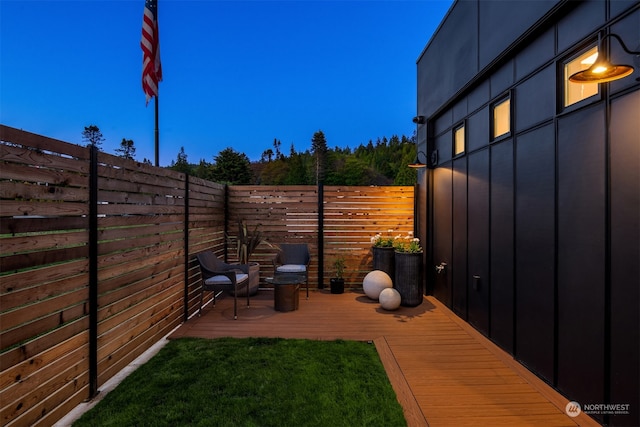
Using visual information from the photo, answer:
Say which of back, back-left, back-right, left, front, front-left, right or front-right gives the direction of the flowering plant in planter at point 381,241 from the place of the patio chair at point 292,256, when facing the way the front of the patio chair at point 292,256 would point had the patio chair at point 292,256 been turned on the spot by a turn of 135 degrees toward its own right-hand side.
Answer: back-right

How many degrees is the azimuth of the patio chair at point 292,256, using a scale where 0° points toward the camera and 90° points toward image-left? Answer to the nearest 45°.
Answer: approximately 0°

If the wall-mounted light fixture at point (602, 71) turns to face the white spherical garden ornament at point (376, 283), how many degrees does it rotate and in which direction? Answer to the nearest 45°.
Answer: approximately 45° to its right

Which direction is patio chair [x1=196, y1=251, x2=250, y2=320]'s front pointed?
to the viewer's right

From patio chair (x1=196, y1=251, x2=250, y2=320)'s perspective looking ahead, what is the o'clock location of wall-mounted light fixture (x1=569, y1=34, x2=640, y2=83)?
The wall-mounted light fixture is roughly at 2 o'clock from the patio chair.

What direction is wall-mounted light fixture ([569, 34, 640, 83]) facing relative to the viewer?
to the viewer's left

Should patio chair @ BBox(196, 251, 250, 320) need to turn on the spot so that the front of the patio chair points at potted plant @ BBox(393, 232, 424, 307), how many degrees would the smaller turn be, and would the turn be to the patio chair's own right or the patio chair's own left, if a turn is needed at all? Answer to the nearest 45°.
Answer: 0° — it already faces it

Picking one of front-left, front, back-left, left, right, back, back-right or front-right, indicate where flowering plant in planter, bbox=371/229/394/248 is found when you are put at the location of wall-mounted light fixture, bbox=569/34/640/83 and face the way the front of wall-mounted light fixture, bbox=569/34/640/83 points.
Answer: front-right

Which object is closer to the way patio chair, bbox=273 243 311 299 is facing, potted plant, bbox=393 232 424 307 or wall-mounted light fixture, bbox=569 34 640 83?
the wall-mounted light fixture

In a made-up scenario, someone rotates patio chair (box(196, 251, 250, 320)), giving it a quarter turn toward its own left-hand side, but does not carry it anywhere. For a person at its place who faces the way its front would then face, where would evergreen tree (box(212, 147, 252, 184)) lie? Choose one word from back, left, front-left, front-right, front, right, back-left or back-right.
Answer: front

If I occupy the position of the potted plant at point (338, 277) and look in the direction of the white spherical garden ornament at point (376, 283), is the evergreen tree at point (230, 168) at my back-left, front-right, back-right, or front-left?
back-left
